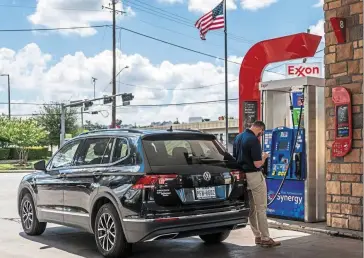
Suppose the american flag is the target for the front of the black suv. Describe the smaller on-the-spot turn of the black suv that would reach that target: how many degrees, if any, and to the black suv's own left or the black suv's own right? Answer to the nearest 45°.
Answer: approximately 45° to the black suv's own right

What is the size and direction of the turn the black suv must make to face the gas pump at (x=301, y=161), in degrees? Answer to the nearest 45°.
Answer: approximately 90° to its right

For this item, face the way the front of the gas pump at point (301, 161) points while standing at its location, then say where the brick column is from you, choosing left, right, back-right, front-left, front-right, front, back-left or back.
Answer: left

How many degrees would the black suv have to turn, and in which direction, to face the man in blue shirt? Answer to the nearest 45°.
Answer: approximately 135° to its right

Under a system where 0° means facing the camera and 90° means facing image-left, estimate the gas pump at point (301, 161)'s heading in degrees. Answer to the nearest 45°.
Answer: approximately 45°

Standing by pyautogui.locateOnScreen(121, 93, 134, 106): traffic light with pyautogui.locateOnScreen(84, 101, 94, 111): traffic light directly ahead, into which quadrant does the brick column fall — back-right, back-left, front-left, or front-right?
back-left

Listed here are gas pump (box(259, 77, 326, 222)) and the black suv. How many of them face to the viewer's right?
0

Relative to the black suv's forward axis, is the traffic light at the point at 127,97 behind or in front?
in front

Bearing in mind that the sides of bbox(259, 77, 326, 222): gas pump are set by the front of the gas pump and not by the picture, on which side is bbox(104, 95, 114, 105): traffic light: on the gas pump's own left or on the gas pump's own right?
on the gas pump's own right

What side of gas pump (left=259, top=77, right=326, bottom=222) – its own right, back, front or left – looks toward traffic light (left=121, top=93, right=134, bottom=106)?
right

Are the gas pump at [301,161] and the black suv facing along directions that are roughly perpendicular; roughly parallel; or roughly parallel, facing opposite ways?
roughly perpendicular

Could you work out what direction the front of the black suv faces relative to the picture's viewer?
facing away from the viewer and to the left of the viewer
